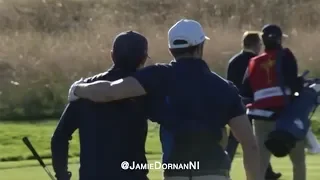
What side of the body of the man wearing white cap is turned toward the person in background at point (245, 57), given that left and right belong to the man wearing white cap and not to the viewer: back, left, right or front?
front

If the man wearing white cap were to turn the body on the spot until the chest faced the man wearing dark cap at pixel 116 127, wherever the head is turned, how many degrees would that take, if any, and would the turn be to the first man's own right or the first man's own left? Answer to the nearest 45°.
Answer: approximately 90° to the first man's own left

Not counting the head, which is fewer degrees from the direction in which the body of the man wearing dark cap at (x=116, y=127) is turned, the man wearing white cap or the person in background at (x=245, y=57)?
the person in background

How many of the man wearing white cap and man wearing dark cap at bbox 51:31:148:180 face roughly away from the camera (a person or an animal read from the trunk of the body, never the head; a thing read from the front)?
2

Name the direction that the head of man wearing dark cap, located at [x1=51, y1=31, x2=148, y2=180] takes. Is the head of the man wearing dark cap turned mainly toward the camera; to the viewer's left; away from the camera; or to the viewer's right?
away from the camera

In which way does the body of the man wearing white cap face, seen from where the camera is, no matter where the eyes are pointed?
away from the camera

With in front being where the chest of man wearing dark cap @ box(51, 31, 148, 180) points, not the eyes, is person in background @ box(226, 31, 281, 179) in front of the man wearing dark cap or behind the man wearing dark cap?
in front

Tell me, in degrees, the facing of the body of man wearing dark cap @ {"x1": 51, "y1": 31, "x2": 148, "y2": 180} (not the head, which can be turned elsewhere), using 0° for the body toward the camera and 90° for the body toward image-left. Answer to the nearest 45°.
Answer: approximately 180°
